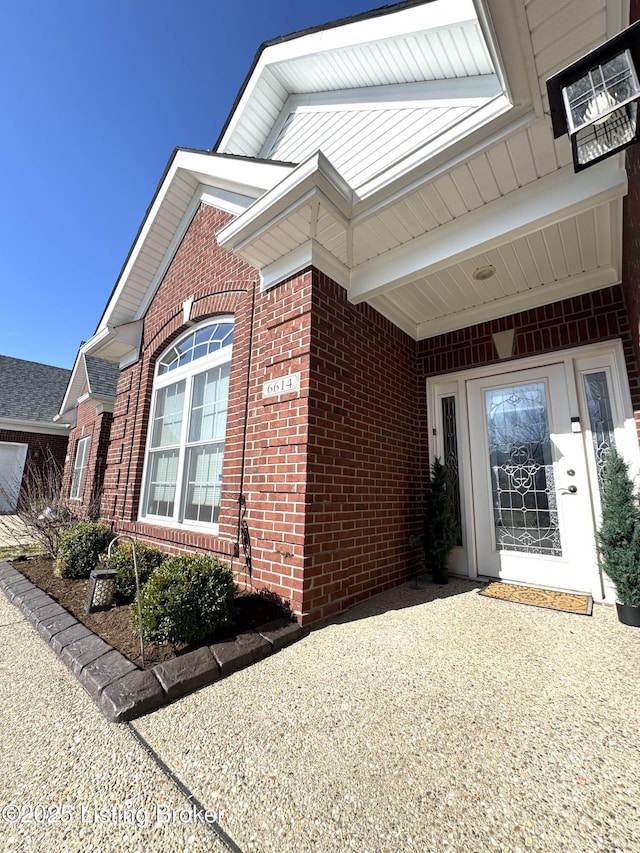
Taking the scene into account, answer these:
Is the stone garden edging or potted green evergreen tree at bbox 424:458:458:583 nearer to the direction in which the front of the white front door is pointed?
the stone garden edging

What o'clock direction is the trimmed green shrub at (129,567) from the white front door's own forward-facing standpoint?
The trimmed green shrub is roughly at 2 o'clock from the white front door.

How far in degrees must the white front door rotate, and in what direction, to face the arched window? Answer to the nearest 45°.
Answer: approximately 90° to its right

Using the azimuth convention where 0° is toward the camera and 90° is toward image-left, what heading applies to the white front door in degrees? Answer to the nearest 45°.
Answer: approximately 0°

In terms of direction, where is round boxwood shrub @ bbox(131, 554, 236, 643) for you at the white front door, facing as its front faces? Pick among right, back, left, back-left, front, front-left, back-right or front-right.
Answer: front-right

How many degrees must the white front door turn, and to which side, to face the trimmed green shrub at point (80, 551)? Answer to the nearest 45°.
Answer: approximately 45° to its right

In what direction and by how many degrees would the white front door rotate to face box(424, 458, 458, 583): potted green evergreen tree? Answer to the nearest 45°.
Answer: approximately 90° to its right

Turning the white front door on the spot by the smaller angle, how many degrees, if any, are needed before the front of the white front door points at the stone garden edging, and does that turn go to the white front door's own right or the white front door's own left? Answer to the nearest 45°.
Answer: approximately 45° to the white front door's own right
